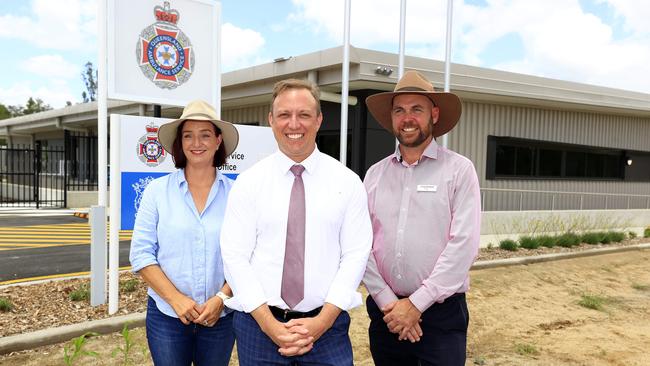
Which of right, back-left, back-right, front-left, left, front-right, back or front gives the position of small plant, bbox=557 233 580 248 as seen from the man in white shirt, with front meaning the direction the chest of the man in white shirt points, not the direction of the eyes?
back-left

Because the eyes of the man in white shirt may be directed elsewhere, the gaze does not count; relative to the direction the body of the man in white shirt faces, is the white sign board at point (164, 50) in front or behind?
behind

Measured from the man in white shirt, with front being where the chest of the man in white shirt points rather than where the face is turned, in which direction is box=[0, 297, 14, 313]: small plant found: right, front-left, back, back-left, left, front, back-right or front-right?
back-right

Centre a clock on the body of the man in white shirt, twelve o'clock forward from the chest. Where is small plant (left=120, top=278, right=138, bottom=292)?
The small plant is roughly at 5 o'clock from the man in white shirt.

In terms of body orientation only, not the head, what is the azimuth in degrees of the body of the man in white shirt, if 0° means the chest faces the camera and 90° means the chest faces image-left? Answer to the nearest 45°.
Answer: approximately 0°

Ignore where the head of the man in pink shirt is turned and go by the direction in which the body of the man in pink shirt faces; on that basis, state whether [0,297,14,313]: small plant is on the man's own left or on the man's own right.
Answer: on the man's own right

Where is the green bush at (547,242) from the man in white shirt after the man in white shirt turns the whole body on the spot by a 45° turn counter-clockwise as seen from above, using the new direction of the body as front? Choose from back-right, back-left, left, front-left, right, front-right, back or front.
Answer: left

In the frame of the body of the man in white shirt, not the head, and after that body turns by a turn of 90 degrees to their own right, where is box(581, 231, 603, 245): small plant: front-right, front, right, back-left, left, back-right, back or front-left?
back-right
